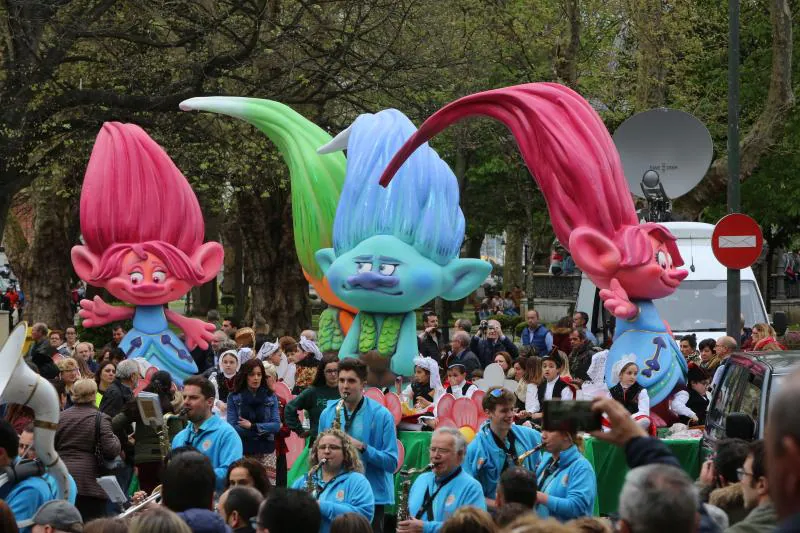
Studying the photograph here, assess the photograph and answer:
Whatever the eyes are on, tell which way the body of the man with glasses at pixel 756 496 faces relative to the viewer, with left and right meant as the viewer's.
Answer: facing to the left of the viewer

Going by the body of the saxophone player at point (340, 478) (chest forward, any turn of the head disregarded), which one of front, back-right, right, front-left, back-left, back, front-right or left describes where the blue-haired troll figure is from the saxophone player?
back-right

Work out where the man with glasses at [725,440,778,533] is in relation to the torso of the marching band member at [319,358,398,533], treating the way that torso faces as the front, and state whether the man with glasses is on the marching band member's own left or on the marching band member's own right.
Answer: on the marching band member's own left

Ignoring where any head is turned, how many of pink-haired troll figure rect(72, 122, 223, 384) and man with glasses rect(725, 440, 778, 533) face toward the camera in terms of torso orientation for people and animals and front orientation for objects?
1

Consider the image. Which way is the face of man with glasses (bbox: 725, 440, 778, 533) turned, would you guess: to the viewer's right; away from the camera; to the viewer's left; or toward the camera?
to the viewer's left

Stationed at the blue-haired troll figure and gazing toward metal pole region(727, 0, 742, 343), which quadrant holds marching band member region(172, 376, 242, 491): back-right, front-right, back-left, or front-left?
back-right

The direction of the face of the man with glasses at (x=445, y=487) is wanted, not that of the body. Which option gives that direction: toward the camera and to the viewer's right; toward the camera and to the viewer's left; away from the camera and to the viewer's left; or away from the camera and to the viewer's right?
toward the camera and to the viewer's left

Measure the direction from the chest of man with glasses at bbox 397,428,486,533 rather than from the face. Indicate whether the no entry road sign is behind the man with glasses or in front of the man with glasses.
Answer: behind

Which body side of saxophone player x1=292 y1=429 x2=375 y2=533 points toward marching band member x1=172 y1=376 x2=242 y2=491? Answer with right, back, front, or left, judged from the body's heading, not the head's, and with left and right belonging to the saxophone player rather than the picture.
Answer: right

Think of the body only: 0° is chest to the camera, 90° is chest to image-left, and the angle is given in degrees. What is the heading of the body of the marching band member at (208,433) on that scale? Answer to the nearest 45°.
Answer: approximately 45°
